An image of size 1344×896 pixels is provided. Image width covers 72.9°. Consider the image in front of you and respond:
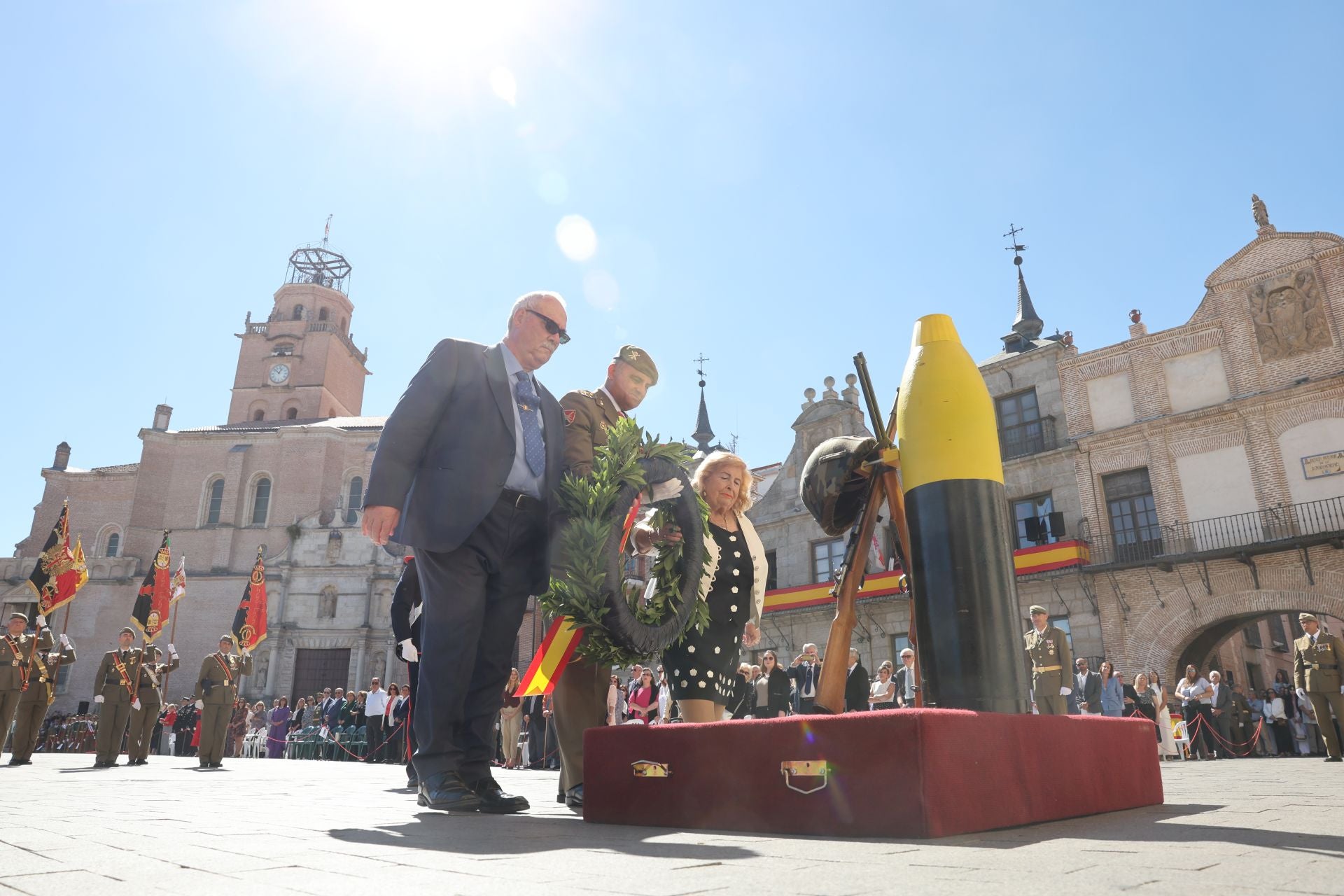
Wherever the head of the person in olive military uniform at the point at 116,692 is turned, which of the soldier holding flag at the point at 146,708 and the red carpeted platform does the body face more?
the red carpeted platform

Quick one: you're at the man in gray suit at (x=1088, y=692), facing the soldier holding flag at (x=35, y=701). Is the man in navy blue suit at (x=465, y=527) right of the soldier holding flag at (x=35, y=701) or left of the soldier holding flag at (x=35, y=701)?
left

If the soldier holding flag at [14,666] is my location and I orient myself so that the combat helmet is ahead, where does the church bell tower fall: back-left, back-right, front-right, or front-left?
back-left

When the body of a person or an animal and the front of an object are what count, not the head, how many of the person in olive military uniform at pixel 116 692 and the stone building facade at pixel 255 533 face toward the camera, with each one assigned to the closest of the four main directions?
2

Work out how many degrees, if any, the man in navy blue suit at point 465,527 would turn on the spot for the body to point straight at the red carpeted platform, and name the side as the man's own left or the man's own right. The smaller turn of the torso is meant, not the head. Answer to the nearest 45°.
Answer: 0° — they already face it

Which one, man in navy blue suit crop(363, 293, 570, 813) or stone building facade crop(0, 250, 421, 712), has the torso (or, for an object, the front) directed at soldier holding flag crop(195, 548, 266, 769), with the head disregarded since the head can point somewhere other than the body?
the stone building facade

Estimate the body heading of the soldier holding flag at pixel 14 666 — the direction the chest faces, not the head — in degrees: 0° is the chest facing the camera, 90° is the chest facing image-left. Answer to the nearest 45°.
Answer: approximately 0°

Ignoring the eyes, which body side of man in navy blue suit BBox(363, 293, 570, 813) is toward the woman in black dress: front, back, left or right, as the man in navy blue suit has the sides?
left

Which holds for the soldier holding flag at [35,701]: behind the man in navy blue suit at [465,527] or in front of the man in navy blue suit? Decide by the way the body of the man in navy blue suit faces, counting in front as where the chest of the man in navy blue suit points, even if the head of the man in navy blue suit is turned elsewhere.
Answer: behind

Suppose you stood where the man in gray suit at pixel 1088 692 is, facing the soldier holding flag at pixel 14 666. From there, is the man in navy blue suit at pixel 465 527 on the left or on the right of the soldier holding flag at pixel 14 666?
left

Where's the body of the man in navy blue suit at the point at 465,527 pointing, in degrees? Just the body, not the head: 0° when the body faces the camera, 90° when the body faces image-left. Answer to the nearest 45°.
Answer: approximately 315°
